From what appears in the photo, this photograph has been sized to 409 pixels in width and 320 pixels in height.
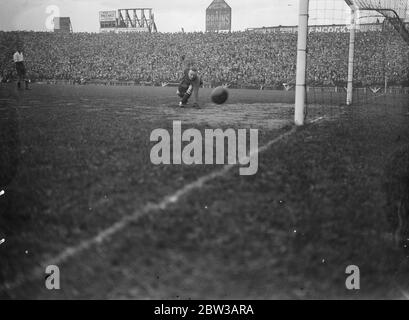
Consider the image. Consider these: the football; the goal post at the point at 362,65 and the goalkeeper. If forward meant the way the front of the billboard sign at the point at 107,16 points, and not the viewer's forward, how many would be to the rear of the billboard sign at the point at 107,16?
0

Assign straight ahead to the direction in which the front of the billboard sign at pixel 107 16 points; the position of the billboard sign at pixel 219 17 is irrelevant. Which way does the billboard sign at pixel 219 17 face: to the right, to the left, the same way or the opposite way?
the same way

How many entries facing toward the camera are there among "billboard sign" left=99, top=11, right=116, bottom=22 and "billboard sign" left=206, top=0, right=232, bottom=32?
2

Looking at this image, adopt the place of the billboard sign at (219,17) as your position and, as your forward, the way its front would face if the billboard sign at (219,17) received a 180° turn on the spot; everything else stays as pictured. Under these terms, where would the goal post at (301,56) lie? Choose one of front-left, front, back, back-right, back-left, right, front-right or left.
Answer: back

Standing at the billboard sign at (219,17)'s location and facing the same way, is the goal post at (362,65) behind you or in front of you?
in front

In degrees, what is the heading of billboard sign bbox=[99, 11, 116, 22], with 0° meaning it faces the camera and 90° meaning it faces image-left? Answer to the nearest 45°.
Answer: approximately 0°

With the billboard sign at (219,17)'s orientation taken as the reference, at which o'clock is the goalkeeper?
The goalkeeper is roughly at 12 o'clock from the billboard sign.

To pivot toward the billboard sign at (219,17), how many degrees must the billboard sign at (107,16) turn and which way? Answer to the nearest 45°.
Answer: approximately 90° to its left

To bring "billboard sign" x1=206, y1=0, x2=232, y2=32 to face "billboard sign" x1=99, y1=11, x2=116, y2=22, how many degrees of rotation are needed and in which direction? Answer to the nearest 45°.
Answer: approximately 90° to its right

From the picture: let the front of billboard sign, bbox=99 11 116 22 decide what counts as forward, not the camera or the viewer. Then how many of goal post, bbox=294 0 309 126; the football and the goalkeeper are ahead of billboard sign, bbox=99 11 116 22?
3

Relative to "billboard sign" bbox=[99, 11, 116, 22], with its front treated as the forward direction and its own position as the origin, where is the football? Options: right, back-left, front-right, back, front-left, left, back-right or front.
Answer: front

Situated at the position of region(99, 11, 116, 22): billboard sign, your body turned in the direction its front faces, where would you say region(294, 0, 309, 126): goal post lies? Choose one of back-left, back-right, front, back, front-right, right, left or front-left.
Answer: front

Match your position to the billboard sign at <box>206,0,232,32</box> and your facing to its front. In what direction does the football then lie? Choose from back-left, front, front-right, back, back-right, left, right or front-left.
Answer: front

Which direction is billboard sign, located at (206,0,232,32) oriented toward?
toward the camera
